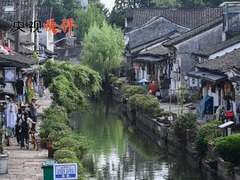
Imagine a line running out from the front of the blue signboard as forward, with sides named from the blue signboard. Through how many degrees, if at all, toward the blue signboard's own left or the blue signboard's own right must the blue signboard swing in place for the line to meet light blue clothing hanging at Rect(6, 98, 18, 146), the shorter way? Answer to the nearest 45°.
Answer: approximately 180°

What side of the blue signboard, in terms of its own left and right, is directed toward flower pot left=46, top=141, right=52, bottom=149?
back

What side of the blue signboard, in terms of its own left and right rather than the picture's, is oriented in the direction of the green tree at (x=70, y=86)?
back

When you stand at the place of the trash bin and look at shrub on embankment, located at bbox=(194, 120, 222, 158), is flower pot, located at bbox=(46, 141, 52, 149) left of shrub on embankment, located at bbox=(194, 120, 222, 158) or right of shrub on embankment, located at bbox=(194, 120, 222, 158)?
left

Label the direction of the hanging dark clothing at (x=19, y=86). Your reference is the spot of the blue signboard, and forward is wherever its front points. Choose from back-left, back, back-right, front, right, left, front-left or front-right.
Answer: back

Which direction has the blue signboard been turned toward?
toward the camera

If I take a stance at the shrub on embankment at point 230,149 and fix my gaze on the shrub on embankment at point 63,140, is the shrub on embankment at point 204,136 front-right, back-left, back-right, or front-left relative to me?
front-right
